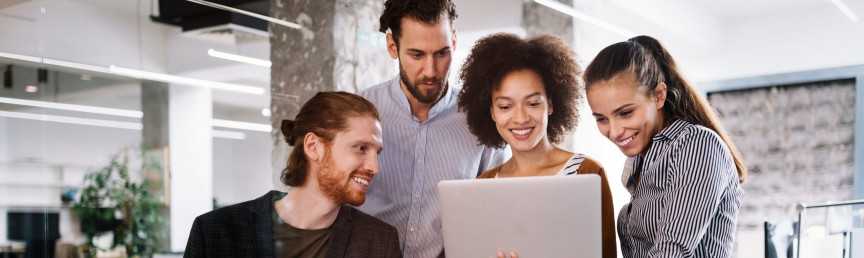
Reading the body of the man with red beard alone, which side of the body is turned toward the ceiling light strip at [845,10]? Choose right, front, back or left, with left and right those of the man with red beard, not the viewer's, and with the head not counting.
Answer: left

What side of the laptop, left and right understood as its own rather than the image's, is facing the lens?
back

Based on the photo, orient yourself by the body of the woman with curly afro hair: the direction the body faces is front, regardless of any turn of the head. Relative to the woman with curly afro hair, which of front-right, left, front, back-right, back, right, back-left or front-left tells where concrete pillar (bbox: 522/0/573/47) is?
back

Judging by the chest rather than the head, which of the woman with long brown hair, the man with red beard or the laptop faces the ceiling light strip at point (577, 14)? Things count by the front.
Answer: the laptop

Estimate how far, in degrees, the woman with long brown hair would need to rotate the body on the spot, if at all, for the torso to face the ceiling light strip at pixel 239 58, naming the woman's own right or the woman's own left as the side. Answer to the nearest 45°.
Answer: approximately 90° to the woman's own right

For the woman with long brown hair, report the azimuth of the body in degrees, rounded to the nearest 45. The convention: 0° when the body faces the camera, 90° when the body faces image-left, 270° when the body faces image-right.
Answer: approximately 45°

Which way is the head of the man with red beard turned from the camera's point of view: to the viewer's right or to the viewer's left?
to the viewer's right

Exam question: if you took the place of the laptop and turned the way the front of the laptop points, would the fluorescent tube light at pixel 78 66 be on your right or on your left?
on your left
